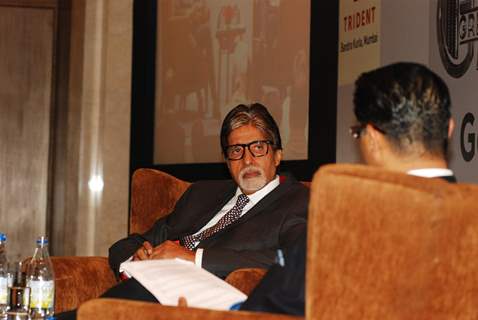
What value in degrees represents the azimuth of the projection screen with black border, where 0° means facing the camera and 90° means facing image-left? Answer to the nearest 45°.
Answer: approximately 0°

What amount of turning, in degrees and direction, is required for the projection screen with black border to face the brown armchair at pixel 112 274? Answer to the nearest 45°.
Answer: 0° — it already faces it
